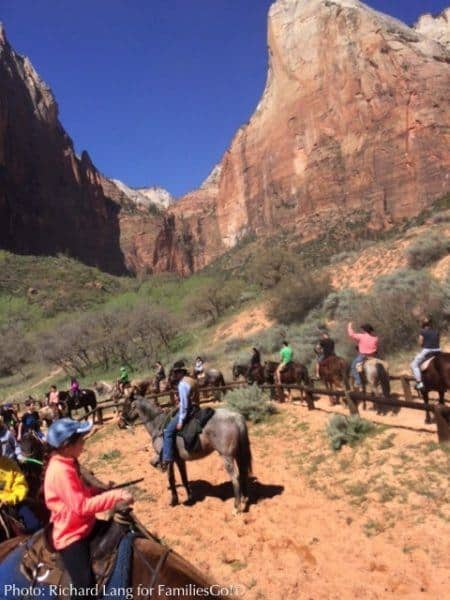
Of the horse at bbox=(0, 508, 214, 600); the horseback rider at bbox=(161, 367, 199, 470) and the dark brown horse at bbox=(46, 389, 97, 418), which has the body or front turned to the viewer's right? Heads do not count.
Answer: the horse

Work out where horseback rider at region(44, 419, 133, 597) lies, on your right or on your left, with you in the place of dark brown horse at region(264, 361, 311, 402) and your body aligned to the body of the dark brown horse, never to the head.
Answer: on your left

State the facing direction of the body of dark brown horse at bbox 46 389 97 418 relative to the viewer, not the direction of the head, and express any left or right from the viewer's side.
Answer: facing to the left of the viewer

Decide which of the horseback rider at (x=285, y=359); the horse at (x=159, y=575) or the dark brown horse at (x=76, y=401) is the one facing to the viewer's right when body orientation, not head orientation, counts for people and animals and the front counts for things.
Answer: the horse

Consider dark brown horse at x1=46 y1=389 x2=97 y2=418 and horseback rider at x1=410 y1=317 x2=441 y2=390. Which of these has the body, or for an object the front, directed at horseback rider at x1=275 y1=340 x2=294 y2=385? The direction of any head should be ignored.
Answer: horseback rider at x1=410 y1=317 x2=441 y2=390

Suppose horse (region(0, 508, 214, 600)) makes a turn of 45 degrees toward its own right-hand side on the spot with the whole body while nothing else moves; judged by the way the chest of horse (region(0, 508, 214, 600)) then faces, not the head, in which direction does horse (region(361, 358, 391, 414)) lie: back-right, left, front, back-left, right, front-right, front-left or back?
left

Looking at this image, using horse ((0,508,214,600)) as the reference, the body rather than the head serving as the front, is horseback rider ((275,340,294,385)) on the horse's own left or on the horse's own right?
on the horse's own left

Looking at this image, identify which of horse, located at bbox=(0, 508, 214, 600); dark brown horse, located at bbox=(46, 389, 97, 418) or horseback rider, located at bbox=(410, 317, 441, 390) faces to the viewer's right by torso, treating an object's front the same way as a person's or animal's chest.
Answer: the horse

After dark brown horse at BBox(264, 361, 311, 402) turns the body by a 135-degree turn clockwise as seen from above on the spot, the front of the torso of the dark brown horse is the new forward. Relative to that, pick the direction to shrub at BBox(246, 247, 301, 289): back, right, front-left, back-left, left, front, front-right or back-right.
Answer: front-left

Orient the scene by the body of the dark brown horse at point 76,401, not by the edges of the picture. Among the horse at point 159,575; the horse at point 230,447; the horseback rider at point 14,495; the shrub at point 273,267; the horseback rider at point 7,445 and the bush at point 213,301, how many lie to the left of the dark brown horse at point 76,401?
4

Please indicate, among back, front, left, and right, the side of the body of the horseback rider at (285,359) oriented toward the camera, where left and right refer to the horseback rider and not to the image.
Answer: left

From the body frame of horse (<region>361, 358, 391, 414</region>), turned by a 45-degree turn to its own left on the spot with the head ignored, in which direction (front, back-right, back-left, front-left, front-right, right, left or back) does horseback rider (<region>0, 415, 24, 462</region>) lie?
left

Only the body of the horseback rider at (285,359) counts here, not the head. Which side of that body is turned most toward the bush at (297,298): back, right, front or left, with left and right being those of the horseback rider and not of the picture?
right

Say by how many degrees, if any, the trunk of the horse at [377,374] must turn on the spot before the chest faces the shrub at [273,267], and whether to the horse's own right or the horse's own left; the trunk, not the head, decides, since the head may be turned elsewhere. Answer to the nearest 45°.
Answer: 0° — it already faces it

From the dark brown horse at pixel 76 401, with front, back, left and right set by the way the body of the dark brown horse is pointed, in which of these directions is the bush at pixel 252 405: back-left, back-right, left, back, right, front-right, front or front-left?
back-left
